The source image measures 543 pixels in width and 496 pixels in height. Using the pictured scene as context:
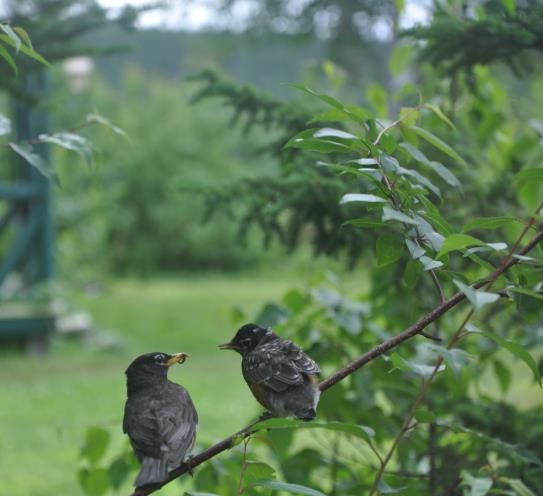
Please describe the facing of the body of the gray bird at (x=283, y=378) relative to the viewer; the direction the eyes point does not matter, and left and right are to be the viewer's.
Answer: facing away from the viewer and to the left of the viewer

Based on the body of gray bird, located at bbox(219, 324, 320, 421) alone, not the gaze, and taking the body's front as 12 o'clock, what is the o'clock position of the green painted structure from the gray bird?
The green painted structure is roughly at 1 o'clock from the gray bird.
